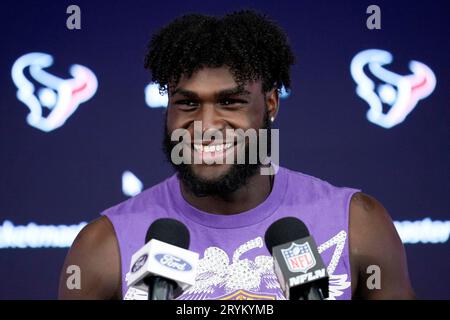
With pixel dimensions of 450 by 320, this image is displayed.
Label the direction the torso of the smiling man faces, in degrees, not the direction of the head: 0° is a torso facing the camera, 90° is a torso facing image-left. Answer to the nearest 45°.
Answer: approximately 0°

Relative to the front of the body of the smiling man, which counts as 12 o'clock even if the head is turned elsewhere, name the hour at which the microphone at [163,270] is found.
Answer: The microphone is roughly at 12 o'clock from the smiling man.
